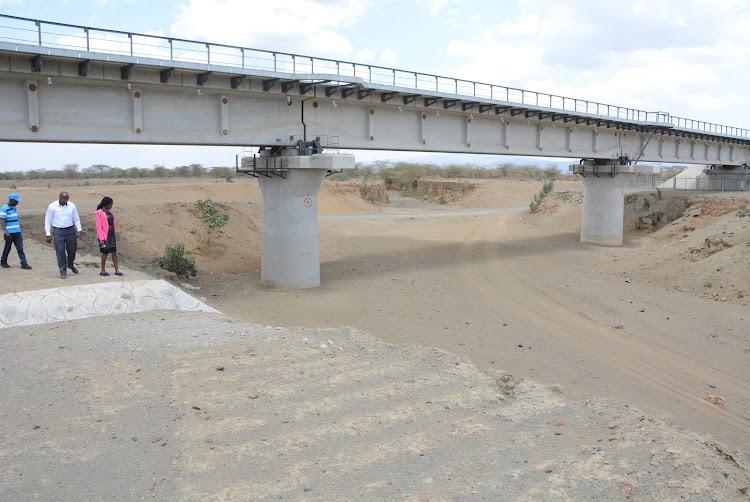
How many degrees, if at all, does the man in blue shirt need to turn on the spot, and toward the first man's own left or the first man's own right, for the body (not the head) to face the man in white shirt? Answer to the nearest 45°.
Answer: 0° — they already face them

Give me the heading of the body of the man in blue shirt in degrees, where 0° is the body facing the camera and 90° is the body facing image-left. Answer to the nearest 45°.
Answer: approximately 315°

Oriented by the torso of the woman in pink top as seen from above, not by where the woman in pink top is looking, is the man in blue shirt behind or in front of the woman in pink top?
behind

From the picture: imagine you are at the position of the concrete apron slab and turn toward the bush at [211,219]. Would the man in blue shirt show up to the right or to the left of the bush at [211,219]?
left

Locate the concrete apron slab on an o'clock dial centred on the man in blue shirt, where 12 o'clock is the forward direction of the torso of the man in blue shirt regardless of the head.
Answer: The concrete apron slab is roughly at 1 o'clock from the man in blue shirt.

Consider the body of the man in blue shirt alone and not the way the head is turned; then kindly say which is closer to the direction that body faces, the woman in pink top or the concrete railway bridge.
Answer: the woman in pink top

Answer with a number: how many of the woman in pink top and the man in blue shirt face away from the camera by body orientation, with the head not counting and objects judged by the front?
0

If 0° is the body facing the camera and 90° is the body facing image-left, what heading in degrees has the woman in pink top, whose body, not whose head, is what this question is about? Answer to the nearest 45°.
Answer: approximately 315°
